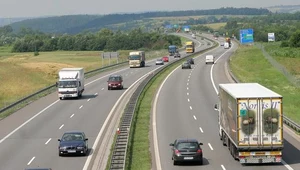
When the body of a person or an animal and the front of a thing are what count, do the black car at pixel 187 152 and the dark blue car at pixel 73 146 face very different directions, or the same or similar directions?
very different directions

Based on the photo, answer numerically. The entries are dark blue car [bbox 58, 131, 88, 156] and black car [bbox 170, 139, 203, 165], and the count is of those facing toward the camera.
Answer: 1

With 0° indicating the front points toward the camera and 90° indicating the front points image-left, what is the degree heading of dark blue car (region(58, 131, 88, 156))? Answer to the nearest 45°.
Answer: approximately 0°

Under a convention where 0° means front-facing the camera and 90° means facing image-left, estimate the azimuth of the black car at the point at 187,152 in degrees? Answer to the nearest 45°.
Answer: approximately 180°

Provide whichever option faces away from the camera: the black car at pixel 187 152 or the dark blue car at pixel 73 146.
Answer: the black car at pixel 187 152

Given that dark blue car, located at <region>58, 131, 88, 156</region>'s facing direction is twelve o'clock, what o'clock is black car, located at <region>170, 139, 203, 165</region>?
black car, located at <region>170, 139, 203, 165</region> is roughly at 10 o'clock from dark blue car, located at <region>58, 131, 88, 156</region>.

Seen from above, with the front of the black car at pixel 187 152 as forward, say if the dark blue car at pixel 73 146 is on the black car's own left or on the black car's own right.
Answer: on the black car's own left
